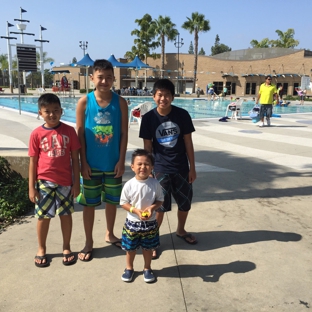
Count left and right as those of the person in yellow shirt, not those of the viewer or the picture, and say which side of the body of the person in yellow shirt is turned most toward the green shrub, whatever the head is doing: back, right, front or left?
front

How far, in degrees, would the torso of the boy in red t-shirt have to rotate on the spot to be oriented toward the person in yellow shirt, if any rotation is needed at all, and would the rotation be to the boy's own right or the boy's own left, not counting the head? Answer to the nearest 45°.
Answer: approximately 135° to the boy's own left

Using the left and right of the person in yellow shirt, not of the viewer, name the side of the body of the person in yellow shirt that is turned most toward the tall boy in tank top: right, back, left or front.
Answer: front

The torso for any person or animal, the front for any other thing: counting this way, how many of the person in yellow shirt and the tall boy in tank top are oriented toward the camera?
2

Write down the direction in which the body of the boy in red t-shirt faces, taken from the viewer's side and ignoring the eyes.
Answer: toward the camera

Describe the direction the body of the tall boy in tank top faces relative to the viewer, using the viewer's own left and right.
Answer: facing the viewer

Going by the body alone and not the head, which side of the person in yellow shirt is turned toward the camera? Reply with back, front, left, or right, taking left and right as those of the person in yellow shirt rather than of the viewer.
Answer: front

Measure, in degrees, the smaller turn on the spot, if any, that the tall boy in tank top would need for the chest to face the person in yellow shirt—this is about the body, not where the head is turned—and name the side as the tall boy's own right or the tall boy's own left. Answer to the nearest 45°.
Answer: approximately 135° to the tall boy's own left

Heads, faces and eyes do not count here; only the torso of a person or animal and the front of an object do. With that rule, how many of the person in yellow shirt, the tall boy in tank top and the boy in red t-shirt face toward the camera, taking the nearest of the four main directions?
3

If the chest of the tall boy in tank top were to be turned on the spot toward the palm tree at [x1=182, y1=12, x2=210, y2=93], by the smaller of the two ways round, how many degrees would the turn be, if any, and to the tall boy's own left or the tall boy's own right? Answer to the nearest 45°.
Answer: approximately 180°
